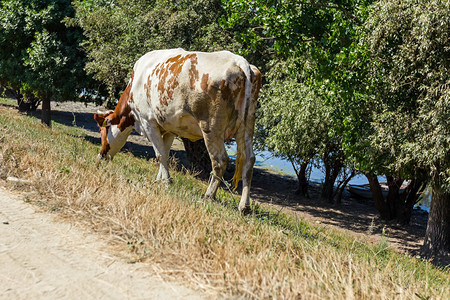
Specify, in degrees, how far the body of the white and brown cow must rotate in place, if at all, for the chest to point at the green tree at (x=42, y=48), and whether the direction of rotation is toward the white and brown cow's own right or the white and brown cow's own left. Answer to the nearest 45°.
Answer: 0° — it already faces it

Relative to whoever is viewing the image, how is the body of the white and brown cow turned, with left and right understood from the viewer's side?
facing away from the viewer and to the left of the viewer

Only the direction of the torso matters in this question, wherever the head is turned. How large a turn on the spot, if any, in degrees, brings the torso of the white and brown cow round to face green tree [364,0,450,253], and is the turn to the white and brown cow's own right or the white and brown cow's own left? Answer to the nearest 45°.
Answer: approximately 90° to the white and brown cow's own right

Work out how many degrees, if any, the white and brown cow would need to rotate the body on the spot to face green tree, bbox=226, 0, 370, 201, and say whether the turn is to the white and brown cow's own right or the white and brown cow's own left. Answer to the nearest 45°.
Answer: approximately 90° to the white and brown cow's own right
